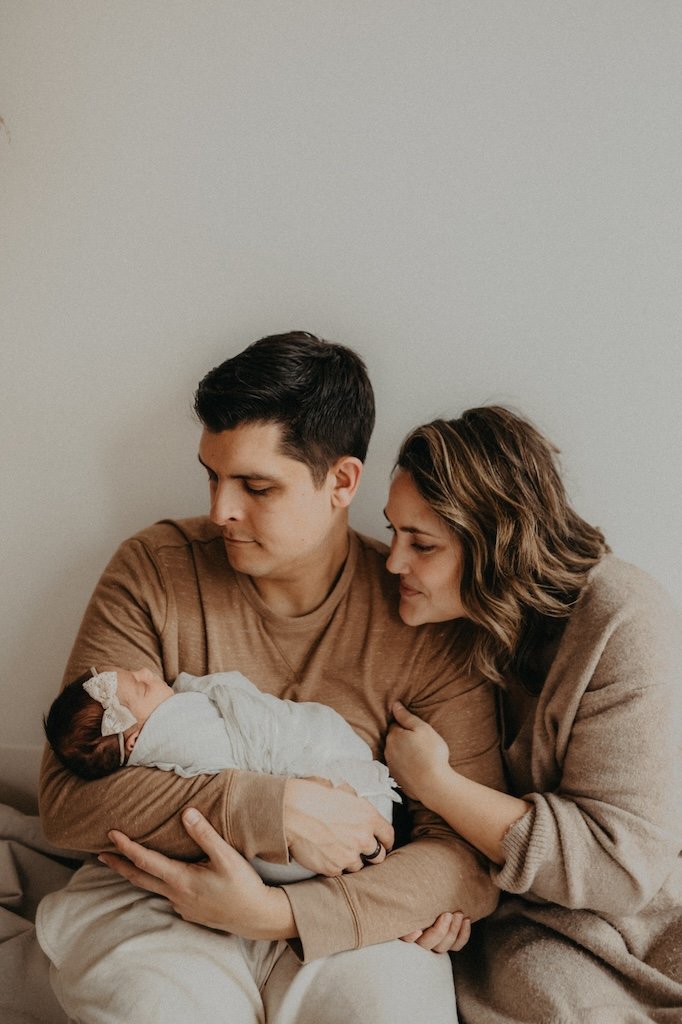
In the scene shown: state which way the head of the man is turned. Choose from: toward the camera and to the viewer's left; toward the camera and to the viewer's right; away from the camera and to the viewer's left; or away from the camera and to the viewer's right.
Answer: toward the camera and to the viewer's left

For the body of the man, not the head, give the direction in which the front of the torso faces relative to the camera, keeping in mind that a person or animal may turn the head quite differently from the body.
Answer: toward the camera
